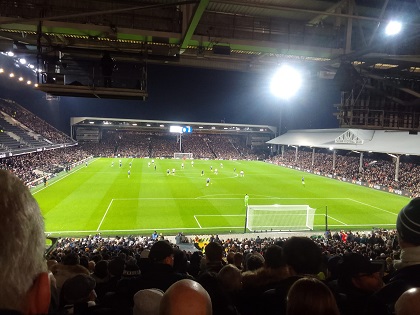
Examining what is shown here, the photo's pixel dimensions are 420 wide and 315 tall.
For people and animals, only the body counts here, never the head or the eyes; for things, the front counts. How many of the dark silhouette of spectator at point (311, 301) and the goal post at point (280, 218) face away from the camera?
2

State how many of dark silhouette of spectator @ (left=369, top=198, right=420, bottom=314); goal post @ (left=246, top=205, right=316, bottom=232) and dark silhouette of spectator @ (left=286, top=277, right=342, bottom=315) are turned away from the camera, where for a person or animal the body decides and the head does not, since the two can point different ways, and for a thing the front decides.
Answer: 3

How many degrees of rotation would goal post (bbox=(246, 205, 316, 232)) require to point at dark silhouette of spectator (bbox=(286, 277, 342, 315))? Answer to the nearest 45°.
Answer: approximately 180°

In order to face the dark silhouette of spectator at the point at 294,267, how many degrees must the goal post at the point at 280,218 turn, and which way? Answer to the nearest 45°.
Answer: approximately 180°

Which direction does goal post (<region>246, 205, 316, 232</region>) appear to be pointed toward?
away from the camera

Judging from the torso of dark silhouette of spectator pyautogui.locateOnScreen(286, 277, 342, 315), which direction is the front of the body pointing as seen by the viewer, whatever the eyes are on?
away from the camera

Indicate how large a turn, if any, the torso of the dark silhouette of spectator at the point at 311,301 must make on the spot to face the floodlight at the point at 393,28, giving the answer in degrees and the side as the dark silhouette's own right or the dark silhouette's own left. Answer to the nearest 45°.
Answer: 0° — they already face it

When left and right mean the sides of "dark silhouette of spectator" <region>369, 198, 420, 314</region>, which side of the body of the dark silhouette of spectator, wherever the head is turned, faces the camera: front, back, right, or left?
back

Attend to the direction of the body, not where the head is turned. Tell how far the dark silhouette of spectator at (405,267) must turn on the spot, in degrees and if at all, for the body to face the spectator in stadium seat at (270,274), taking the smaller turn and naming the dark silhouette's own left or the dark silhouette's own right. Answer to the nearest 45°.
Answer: approximately 45° to the dark silhouette's own left

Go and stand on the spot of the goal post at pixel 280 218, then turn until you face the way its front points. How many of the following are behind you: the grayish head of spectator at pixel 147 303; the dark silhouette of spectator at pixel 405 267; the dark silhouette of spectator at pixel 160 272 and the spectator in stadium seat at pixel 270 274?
4

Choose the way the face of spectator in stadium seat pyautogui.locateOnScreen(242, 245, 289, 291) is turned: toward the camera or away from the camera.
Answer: away from the camera

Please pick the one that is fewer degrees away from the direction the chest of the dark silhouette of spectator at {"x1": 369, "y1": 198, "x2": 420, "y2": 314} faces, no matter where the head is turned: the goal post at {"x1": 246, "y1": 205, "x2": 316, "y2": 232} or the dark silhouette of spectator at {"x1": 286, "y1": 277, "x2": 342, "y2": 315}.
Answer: the goal post

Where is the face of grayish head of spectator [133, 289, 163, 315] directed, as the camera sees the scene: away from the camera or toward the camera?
away from the camera

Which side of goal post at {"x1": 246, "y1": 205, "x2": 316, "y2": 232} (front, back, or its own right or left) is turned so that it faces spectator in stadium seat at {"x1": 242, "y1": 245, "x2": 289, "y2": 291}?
back

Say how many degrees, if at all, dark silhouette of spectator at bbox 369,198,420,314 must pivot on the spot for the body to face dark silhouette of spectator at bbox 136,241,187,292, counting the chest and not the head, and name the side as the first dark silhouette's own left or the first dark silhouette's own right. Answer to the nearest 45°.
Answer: approximately 90° to the first dark silhouette's own left

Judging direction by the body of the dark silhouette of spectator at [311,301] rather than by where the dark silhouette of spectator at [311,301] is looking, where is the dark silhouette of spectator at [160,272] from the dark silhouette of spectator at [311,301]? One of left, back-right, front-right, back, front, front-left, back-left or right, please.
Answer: front-left
